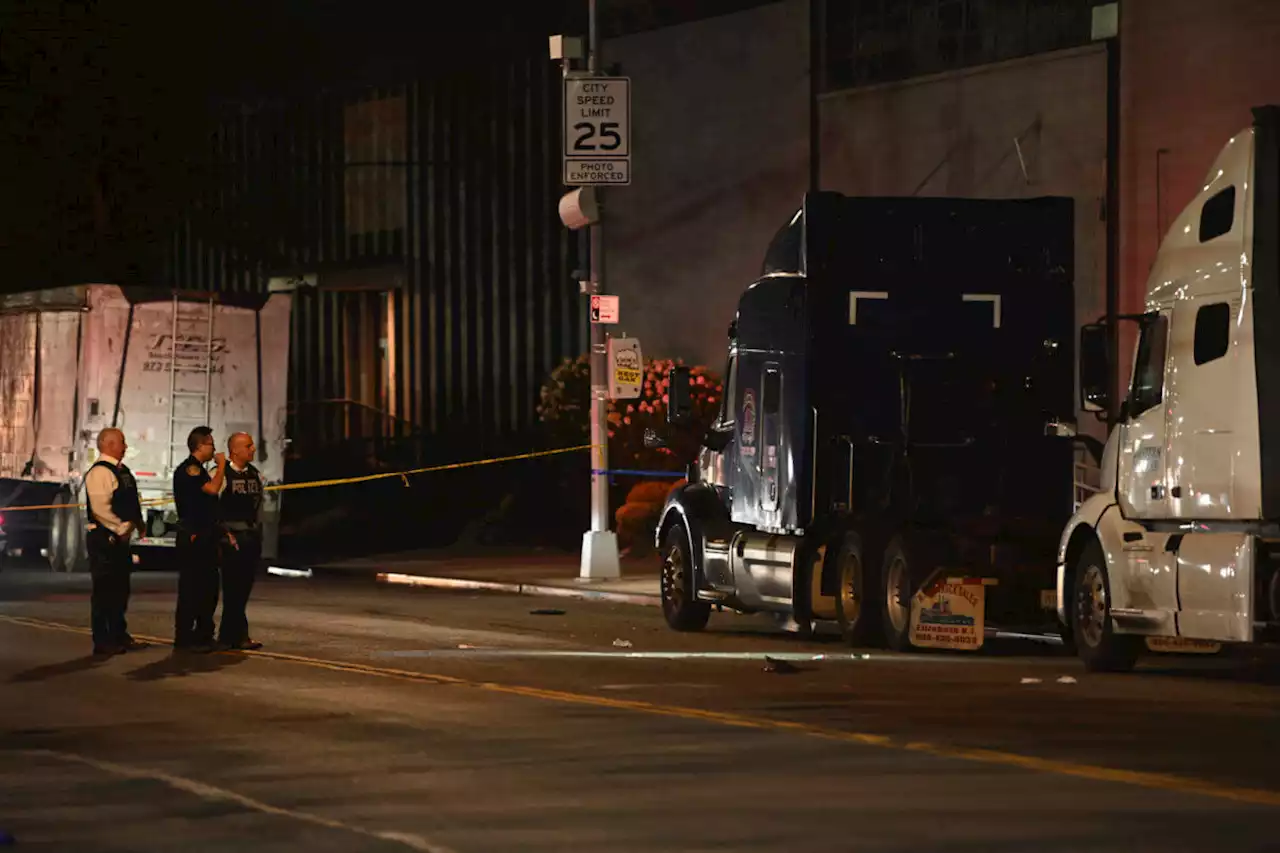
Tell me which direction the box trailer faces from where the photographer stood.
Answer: facing away from the viewer and to the left of the viewer

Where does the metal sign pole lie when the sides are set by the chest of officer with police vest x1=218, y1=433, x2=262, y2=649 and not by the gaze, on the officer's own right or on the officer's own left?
on the officer's own left

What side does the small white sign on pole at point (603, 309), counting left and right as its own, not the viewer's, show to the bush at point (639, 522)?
back

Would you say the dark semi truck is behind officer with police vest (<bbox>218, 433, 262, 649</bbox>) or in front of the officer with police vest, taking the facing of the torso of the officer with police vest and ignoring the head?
in front

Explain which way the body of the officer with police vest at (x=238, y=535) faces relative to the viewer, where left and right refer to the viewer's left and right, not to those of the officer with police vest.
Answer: facing the viewer and to the right of the viewer

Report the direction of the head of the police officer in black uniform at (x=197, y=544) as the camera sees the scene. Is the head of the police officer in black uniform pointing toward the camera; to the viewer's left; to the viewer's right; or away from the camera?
to the viewer's right

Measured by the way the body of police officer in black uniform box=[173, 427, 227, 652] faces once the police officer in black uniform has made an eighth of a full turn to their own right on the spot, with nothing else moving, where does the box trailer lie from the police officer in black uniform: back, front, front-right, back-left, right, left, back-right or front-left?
back-left

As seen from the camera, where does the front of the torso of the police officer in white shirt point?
to the viewer's right

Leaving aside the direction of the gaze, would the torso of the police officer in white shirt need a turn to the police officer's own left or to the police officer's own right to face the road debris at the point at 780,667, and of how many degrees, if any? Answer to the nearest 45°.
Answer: approximately 45° to the police officer's own right

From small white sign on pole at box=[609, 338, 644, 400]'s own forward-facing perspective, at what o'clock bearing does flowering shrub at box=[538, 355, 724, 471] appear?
The flowering shrub is roughly at 6 o'clock from the small white sign on pole.

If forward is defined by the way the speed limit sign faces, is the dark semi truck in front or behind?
in front

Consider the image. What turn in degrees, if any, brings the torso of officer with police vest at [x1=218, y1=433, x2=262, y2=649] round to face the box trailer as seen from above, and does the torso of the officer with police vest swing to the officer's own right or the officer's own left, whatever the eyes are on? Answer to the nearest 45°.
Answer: approximately 135° to the officer's own left
